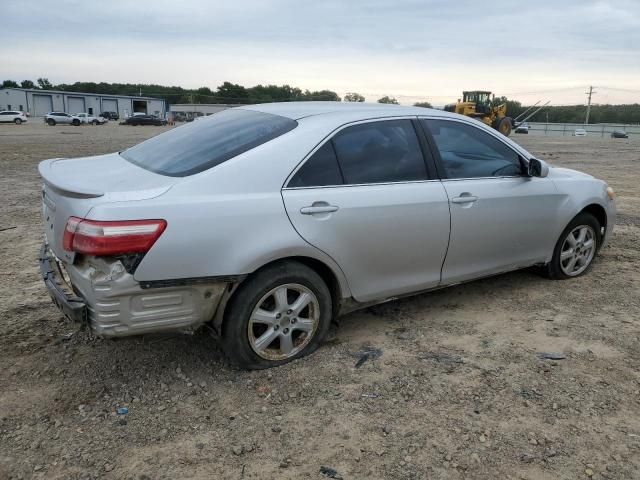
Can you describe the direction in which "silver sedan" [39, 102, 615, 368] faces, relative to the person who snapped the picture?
facing away from the viewer and to the right of the viewer

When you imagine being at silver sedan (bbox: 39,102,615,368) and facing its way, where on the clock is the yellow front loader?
The yellow front loader is roughly at 11 o'clock from the silver sedan.
